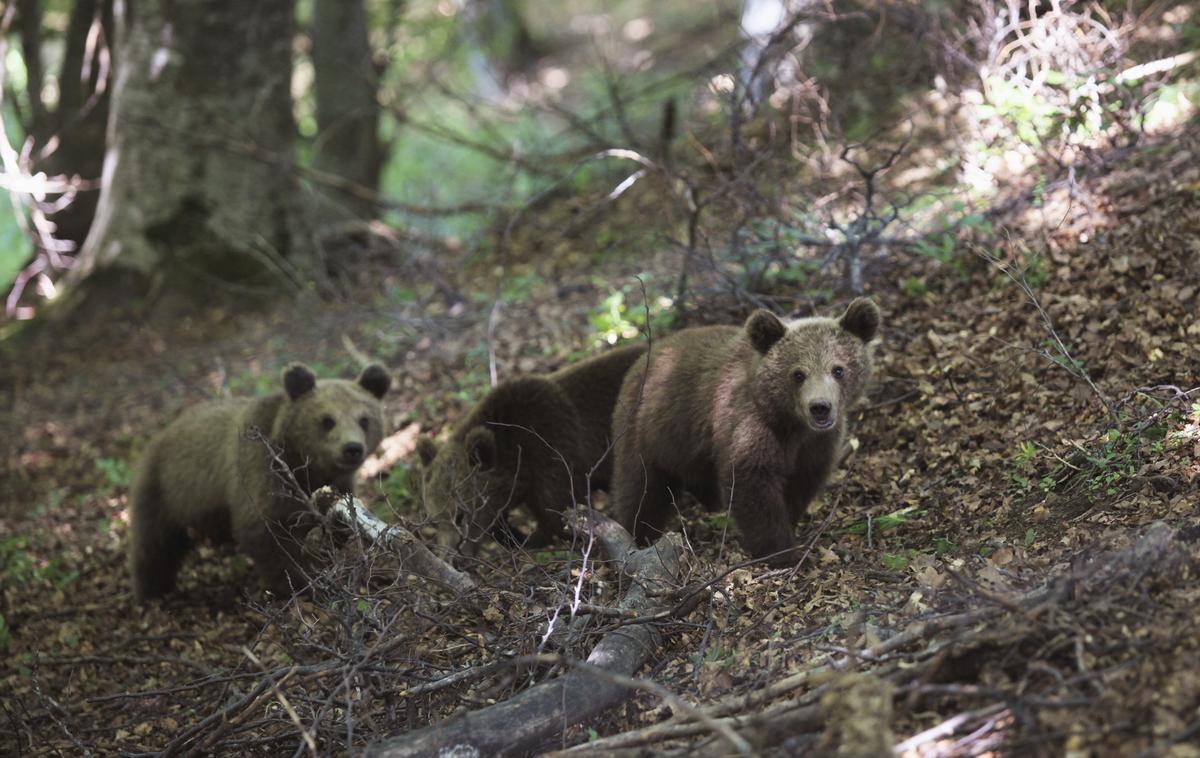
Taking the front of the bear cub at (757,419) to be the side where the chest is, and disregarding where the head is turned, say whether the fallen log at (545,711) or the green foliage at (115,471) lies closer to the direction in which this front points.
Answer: the fallen log

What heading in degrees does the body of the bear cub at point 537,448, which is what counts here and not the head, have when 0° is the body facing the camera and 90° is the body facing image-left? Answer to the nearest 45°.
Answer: approximately 45°

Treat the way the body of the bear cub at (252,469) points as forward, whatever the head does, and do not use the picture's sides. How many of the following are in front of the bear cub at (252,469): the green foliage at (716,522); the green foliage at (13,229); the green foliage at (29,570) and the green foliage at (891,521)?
2

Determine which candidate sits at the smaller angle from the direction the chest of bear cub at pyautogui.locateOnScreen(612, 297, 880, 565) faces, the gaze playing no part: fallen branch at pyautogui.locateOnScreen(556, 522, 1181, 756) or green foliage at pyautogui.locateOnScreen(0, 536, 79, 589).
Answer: the fallen branch

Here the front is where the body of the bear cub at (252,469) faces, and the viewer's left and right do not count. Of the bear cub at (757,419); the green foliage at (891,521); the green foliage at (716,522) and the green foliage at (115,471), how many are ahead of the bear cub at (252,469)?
3

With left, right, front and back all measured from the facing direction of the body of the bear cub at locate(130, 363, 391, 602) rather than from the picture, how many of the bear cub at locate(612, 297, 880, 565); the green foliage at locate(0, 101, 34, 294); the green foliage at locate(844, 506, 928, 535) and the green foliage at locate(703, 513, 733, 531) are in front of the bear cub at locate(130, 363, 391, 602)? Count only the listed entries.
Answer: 3

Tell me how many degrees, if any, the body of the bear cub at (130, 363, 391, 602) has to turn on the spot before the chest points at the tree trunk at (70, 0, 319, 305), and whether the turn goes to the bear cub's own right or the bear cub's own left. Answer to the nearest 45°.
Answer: approximately 135° to the bear cub's own left

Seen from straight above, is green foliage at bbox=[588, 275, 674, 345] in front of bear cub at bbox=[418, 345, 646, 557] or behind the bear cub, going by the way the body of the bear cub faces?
behind

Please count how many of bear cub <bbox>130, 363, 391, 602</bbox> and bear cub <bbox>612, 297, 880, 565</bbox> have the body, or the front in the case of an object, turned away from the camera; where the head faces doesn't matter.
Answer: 0

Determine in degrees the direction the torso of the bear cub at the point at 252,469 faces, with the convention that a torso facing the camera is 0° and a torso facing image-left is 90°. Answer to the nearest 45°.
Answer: approximately 315°
